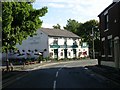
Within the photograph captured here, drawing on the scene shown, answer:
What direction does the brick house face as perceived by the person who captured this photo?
facing the viewer and to the left of the viewer

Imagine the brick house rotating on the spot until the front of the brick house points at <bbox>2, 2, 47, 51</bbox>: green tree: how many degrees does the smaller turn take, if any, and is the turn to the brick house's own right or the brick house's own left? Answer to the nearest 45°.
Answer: approximately 45° to the brick house's own right
